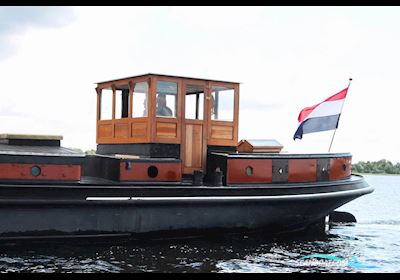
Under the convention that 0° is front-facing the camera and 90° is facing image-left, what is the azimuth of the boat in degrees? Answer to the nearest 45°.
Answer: approximately 90°
